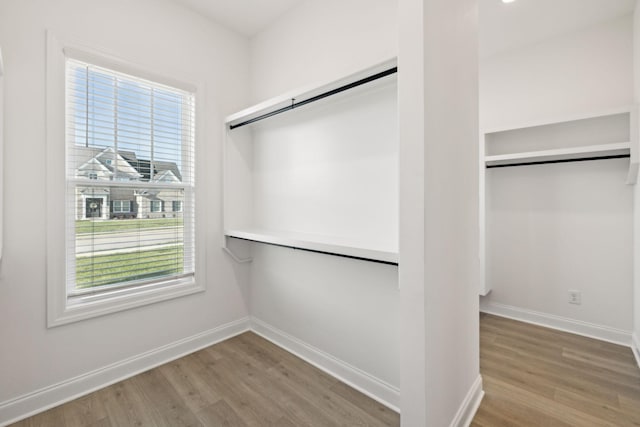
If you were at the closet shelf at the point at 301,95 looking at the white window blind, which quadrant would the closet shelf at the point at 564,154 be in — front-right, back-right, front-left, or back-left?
back-right

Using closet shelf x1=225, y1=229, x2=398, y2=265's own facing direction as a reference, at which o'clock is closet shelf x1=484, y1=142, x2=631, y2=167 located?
closet shelf x1=484, y1=142, x2=631, y2=167 is roughly at 7 o'clock from closet shelf x1=225, y1=229, x2=398, y2=265.

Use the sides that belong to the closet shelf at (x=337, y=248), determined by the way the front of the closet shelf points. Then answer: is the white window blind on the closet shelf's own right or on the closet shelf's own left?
on the closet shelf's own right

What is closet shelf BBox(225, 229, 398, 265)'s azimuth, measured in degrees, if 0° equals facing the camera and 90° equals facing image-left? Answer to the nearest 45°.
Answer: approximately 45°
